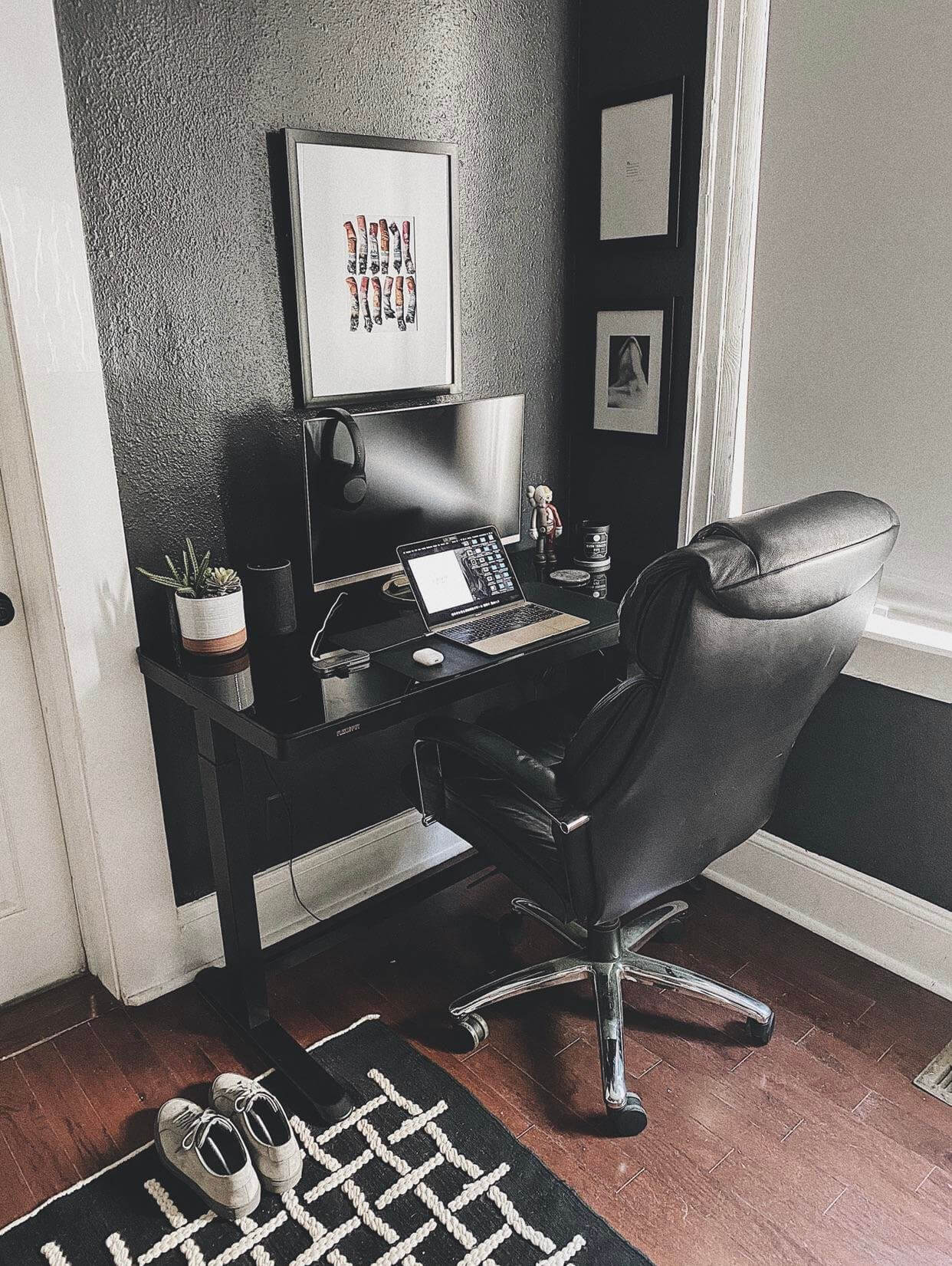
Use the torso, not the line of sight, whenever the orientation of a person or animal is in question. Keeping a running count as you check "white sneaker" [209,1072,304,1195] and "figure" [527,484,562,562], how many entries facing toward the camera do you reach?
1

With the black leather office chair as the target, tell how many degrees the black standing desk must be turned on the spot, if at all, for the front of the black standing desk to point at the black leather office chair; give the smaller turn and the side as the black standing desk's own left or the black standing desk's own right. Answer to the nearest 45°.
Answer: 0° — it already faces it

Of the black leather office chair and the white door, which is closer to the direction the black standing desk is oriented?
the black leather office chair

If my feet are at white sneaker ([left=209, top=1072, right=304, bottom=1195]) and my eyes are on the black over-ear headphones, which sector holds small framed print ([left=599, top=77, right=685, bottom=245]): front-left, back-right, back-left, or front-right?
front-right

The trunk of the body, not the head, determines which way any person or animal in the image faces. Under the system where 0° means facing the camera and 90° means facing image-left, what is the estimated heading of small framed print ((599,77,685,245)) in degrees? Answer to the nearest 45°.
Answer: approximately 45°

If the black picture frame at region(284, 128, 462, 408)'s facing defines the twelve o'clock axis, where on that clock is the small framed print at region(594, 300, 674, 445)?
The small framed print is roughly at 10 o'clock from the black picture frame.

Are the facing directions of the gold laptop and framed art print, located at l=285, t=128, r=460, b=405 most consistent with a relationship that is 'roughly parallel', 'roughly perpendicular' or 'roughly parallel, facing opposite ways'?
roughly parallel

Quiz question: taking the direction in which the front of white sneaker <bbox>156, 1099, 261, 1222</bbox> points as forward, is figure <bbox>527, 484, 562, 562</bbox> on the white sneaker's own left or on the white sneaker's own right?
on the white sneaker's own right

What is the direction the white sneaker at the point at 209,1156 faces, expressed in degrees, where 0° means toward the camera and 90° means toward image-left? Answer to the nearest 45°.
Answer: approximately 135°

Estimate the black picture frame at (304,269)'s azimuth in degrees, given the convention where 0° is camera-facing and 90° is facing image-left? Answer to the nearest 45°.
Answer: approximately 315°

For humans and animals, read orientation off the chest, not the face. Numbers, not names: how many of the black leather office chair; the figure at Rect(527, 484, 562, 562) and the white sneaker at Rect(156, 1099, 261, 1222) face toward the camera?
1
